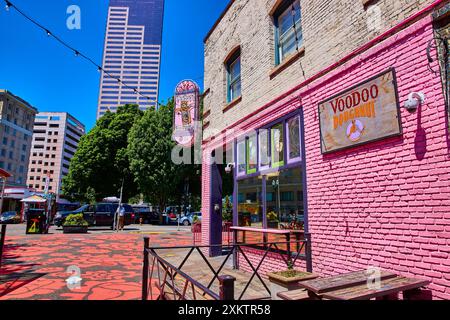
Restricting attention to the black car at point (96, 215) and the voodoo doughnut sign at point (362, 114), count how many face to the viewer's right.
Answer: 0

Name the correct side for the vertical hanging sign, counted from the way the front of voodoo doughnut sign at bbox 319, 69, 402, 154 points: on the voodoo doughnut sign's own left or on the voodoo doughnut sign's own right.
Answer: on the voodoo doughnut sign's own right

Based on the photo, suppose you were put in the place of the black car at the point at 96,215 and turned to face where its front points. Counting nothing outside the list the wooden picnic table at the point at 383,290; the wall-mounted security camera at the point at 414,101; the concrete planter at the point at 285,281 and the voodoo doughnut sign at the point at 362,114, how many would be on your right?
0

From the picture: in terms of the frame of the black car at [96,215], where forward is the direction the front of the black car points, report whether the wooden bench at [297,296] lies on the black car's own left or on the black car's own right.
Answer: on the black car's own left

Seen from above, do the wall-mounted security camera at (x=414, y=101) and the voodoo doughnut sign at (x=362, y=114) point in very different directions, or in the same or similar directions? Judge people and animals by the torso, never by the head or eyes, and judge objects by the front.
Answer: same or similar directions

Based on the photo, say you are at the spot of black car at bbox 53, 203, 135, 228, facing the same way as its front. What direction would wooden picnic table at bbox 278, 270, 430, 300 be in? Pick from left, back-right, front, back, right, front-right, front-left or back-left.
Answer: left

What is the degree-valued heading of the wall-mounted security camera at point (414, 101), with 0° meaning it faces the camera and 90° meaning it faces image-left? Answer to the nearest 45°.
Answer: approximately 45°

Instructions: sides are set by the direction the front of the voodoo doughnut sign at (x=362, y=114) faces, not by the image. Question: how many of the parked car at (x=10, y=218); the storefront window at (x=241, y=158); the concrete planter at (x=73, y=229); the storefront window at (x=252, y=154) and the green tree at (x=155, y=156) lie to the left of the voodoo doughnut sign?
0

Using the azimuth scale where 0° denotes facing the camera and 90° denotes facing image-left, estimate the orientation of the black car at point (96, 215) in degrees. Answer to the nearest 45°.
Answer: approximately 90°

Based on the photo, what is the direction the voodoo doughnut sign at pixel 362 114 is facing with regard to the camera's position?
facing the viewer and to the left of the viewer

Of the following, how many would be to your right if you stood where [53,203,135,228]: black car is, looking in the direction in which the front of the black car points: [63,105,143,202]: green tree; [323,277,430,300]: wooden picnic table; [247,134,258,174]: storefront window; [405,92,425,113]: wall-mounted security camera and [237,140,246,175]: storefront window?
1

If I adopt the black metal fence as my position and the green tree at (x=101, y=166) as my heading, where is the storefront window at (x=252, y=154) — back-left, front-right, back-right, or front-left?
front-right

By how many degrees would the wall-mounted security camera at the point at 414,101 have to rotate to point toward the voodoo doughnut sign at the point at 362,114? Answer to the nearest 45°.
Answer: approximately 90° to its right

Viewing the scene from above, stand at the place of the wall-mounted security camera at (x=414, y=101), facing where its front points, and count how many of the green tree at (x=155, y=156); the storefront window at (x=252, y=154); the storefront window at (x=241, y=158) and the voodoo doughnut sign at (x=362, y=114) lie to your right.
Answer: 4

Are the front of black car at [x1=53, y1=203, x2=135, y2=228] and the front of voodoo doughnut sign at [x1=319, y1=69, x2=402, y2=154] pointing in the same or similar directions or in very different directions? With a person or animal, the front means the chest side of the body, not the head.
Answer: same or similar directions
